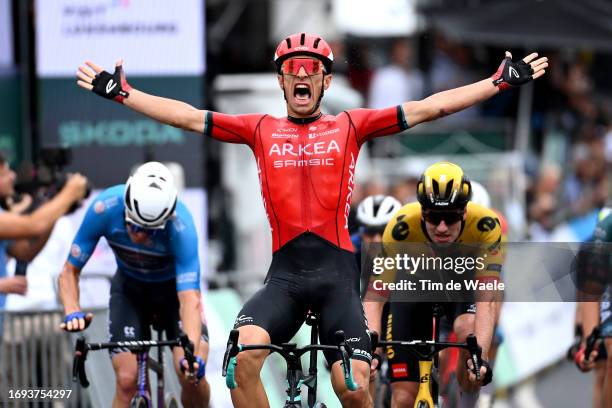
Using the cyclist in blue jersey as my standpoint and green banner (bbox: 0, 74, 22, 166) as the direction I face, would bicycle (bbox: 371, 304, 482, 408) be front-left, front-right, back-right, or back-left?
back-right

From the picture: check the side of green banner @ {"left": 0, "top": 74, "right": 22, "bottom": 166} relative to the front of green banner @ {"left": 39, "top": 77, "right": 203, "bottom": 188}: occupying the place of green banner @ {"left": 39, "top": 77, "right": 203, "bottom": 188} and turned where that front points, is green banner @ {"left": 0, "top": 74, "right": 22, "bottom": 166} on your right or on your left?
on your right

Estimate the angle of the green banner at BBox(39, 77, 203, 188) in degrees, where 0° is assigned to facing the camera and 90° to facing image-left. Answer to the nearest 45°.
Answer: approximately 0°

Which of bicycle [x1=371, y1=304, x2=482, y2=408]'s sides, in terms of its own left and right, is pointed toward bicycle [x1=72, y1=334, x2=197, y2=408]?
right

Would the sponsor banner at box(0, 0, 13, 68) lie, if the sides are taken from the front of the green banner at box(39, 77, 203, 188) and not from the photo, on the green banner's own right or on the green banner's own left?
on the green banner's own right
